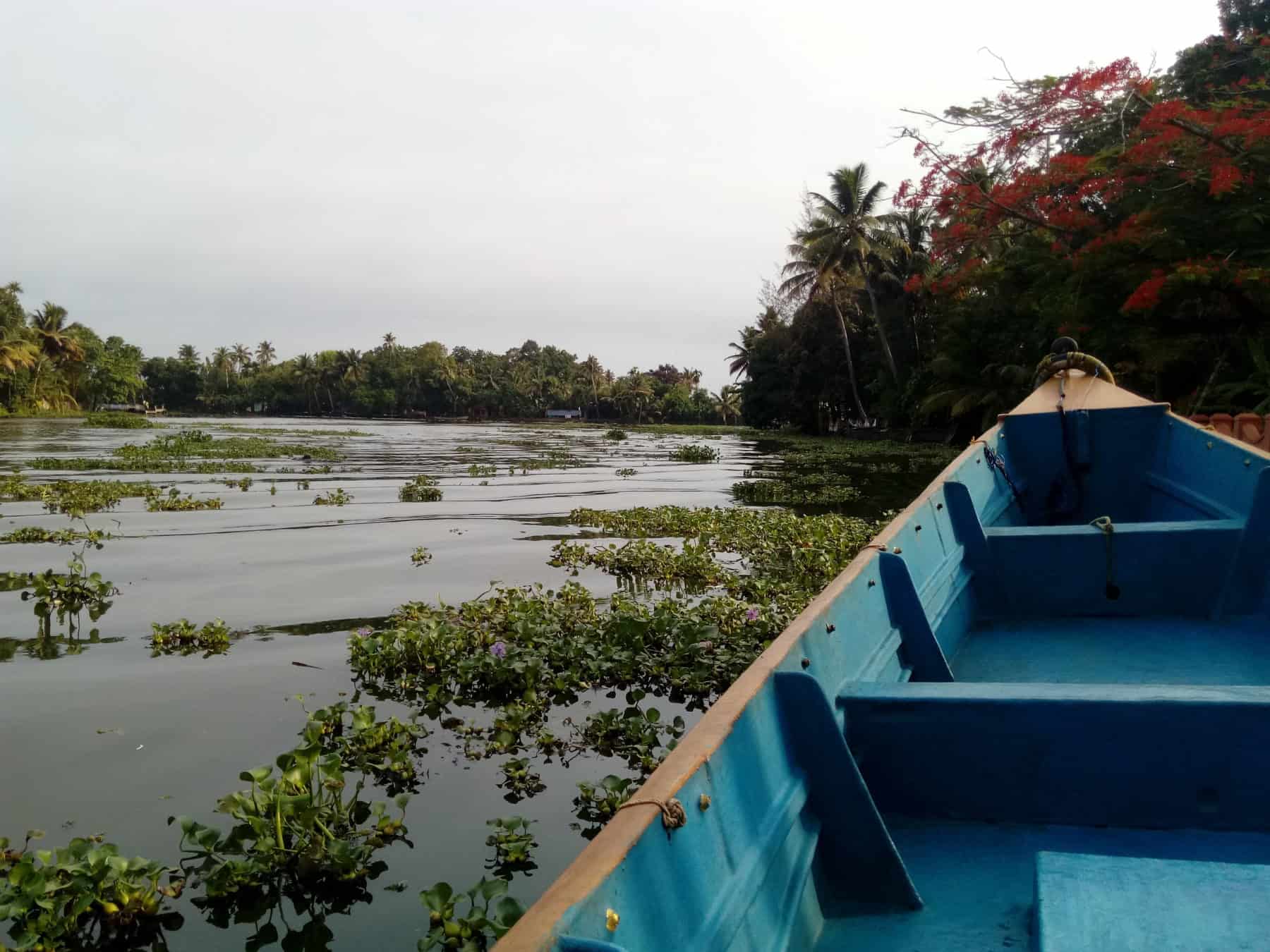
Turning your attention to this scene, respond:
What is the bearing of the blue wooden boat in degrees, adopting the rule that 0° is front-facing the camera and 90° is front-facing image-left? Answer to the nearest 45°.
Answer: approximately 180°

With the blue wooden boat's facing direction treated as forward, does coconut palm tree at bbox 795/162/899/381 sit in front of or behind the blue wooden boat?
in front

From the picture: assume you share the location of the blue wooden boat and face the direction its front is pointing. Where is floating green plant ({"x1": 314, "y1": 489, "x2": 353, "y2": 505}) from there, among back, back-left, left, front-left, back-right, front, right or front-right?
front-left

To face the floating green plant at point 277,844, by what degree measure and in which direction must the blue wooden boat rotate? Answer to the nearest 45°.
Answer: approximately 90° to its left

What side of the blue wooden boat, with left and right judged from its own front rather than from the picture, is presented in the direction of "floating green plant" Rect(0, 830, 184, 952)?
left

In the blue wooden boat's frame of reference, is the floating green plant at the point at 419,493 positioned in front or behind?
in front

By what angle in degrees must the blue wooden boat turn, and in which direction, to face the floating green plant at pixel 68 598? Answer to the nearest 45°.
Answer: approximately 45° to its left

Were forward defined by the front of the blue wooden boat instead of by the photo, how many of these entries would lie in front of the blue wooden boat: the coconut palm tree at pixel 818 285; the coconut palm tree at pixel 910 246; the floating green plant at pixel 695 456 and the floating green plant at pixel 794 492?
4

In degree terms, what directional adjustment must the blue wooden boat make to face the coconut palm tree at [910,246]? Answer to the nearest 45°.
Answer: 0° — it already faces it

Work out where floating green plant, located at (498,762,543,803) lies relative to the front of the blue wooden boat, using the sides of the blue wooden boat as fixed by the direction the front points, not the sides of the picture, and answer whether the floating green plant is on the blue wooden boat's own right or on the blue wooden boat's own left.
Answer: on the blue wooden boat's own left

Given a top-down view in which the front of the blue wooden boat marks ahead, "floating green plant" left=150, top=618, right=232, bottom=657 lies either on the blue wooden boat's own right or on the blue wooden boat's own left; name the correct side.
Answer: on the blue wooden boat's own left
